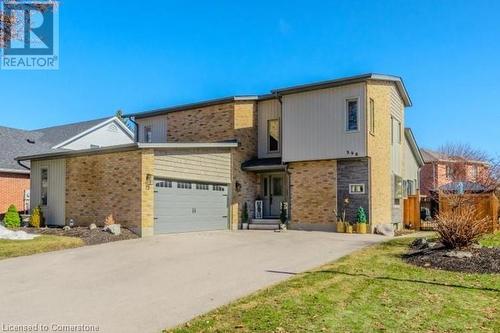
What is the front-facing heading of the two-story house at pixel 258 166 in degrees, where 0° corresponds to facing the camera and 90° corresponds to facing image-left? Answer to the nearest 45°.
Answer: approximately 0°

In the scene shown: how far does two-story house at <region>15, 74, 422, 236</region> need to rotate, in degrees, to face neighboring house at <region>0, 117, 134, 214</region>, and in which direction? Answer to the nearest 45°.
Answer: approximately 135° to its right

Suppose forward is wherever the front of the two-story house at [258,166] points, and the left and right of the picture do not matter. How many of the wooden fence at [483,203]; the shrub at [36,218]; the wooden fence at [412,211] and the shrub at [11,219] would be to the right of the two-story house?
2

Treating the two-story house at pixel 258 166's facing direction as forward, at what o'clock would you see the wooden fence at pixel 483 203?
The wooden fence is roughly at 9 o'clock from the two-story house.

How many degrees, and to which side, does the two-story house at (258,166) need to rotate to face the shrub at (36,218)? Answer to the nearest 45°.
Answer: approximately 90° to its right

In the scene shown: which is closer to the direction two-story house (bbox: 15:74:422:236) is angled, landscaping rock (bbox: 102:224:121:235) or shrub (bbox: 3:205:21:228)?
the landscaping rock

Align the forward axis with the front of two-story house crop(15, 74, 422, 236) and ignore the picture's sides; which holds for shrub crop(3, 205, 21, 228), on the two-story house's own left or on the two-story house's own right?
on the two-story house's own right
